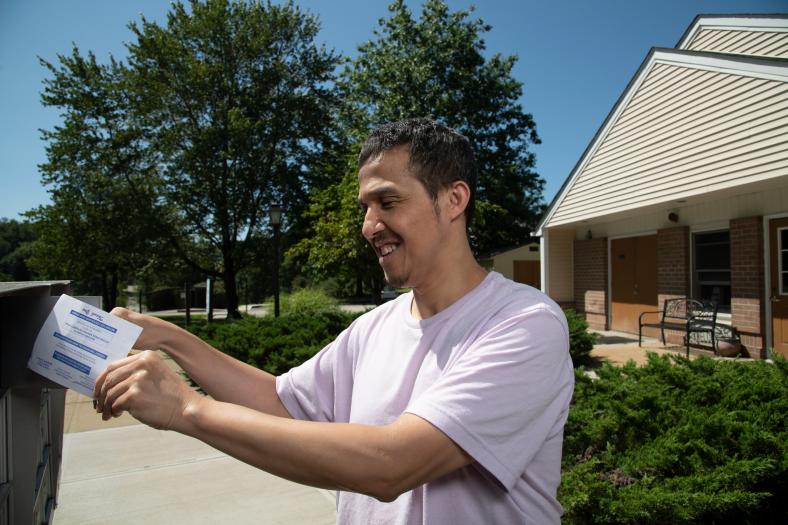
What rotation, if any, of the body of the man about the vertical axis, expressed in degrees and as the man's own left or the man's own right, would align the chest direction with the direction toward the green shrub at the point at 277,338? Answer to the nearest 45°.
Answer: approximately 135° to the man's own right

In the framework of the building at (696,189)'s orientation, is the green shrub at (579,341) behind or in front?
in front

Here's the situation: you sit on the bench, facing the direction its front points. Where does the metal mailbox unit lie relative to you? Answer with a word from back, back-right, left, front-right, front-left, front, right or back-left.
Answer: front-left

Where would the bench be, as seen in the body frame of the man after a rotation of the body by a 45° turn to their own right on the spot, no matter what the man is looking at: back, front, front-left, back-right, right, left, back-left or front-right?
back-right

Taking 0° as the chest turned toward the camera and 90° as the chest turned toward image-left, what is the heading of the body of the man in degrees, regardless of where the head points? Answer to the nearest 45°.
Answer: approximately 45°

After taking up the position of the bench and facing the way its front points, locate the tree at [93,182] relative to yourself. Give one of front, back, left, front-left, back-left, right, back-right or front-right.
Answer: front-right

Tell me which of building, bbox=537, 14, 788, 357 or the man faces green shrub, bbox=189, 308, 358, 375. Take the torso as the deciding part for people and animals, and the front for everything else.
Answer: the building

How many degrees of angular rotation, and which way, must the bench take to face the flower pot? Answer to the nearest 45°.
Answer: approximately 90° to its left

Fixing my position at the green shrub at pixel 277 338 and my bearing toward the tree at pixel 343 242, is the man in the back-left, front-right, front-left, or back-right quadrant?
back-right

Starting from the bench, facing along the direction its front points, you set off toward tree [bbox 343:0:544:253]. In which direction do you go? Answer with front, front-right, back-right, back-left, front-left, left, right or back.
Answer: right

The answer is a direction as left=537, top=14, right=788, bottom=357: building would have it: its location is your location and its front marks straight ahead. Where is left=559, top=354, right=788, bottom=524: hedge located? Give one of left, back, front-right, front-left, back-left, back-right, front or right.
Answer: front-left

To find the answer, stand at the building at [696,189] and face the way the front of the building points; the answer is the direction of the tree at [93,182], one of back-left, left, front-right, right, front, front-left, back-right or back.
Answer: front-right
